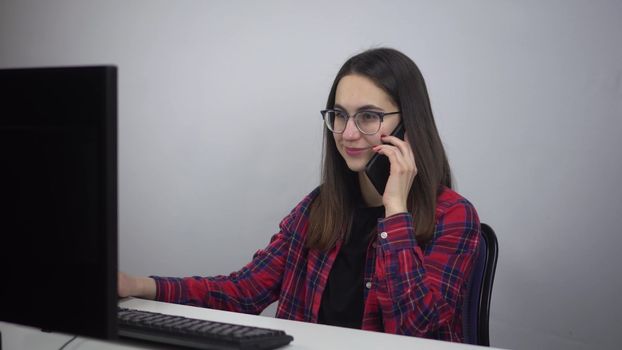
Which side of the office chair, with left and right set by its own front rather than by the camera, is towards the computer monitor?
front

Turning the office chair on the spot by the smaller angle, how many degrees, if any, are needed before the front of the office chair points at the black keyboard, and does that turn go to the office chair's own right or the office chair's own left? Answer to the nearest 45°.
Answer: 0° — it already faces it

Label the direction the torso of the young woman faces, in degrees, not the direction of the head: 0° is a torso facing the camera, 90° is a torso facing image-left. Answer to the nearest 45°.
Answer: approximately 45°

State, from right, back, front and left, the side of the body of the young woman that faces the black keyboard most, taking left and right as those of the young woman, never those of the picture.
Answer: front

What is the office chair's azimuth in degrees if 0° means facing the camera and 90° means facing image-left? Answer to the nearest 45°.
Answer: approximately 45°
